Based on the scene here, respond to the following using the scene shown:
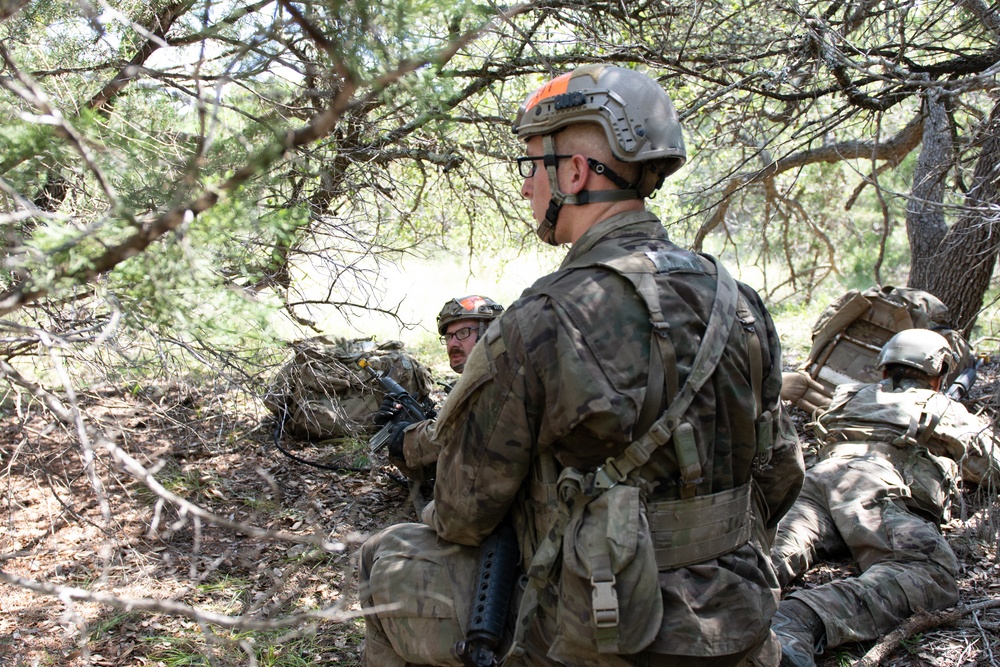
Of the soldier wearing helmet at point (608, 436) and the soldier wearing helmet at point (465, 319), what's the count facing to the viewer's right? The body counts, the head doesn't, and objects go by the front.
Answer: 0

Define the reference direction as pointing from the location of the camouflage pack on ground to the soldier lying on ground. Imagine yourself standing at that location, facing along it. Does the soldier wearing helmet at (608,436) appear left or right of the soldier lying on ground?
right

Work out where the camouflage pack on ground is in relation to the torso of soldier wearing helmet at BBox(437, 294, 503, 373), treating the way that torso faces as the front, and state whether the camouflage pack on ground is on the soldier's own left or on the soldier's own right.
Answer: on the soldier's own right

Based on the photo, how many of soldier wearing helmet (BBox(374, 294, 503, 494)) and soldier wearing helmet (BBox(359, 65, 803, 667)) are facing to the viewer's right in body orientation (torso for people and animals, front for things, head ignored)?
0

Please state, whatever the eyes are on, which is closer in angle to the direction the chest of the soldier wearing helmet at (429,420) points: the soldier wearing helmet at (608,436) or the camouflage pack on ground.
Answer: the camouflage pack on ground

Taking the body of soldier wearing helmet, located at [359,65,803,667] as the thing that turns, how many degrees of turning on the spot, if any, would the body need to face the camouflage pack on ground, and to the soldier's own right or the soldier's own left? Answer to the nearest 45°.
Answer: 0° — they already face it

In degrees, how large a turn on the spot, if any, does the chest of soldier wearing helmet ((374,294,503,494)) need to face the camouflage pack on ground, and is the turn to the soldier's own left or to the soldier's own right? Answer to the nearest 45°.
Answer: approximately 90° to the soldier's own right

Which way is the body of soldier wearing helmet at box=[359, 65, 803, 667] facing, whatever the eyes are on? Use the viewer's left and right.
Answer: facing away from the viewer and to the left of the viewer

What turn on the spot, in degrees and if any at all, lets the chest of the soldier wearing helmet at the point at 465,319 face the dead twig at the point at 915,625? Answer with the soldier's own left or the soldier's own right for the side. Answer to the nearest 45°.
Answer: approximately 90° to the soldier's own left
